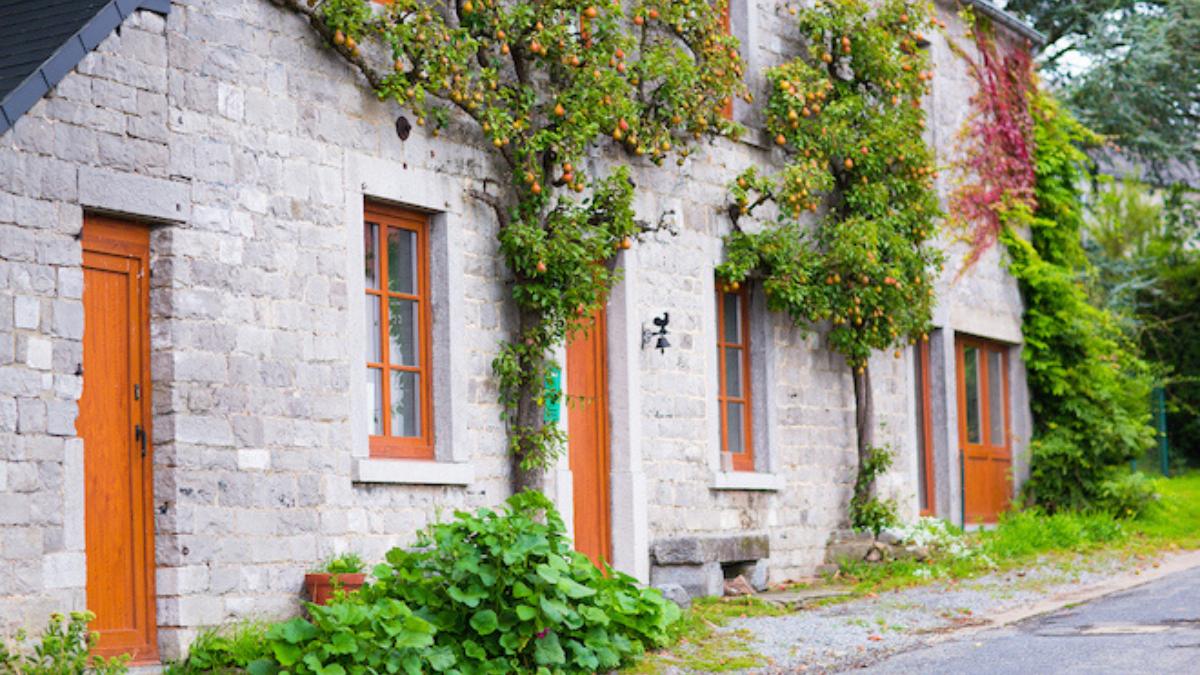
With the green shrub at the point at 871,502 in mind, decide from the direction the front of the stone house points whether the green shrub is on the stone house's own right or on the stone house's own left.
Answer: on the stone house's own left

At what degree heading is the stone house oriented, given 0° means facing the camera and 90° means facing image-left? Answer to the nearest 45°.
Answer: approximately 315°

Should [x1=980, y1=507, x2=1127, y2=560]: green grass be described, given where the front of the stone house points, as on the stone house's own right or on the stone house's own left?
on the stone house's own left

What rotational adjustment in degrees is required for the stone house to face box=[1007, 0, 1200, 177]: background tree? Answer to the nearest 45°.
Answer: approximately 90° to its left

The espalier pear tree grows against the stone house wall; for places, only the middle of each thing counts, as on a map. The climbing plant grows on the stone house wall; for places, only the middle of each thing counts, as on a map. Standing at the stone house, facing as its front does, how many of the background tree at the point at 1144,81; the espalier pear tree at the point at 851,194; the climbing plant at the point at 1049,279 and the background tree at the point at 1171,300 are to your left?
4

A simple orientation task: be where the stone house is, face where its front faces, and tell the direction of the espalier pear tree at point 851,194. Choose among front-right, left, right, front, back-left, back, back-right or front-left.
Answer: left

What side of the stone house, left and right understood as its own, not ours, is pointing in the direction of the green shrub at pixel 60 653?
right

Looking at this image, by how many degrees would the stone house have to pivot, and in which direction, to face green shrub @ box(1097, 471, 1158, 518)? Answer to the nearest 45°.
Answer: approximately 90° to its left
